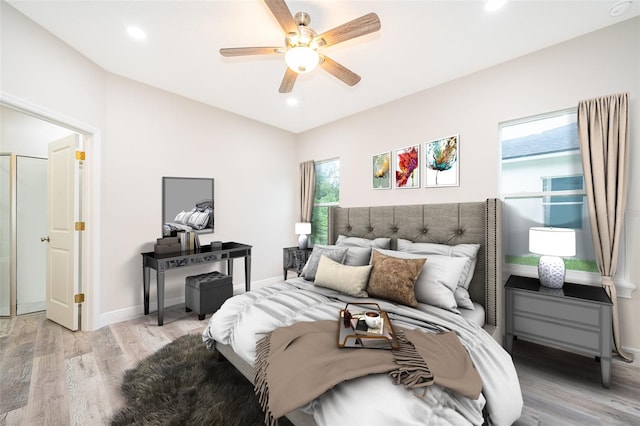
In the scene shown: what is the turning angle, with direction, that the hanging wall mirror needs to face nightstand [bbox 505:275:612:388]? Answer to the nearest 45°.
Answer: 0° — it already faces it

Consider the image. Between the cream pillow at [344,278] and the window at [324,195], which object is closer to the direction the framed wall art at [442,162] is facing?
the cream pillow

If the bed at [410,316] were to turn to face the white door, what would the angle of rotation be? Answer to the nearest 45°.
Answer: approximately 45° to its right

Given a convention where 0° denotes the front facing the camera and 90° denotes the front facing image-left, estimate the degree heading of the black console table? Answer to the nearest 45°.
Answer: approximately 315°

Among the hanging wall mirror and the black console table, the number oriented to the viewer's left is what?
0

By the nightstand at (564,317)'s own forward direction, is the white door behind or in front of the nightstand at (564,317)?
in front

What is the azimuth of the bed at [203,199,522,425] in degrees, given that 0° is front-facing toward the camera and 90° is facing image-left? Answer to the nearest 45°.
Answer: approximately 45°
